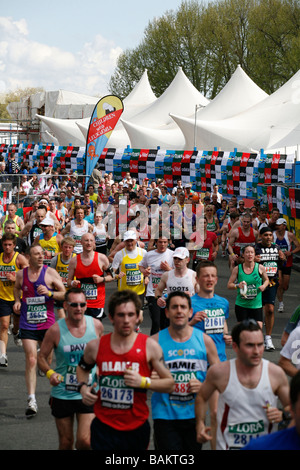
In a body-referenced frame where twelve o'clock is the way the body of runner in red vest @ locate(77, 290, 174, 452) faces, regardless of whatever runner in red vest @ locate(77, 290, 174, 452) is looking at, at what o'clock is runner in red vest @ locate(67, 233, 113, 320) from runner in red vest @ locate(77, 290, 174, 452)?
runner in red vest @ locate(67, 233, 113, 320) is roughly at 6 o'clock from runner in red vest @ locate(77, 290, 174, 452).

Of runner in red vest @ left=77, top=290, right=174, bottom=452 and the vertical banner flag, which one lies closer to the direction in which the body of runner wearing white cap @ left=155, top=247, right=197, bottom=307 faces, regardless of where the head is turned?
the runner in red vest

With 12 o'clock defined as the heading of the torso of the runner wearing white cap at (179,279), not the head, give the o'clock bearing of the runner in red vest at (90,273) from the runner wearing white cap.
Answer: The runner in red vest is roughly at 4 o'clock from the runner wearing white cap.

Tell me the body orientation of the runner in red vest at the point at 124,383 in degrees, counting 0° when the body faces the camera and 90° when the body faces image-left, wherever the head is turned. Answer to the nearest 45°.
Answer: approximately 0°

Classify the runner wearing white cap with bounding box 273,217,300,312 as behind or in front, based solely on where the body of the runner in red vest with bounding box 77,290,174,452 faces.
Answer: behind

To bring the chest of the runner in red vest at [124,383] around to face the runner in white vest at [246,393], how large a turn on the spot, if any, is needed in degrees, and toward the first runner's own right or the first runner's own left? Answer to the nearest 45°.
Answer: approximately 90° to the first runner's own left

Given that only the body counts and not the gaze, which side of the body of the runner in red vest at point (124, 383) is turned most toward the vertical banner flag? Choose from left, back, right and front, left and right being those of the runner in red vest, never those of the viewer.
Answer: back

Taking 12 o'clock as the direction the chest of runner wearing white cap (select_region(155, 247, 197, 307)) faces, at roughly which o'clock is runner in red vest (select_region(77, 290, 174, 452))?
The runner in red vest is roughly at 12 o'clock from the runner wearing white cap.

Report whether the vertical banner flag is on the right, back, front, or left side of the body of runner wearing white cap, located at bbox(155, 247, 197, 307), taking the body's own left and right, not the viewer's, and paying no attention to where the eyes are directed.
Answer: back

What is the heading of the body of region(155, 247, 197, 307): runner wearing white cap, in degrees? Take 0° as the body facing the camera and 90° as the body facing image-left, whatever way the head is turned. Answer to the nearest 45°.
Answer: approximately 0°

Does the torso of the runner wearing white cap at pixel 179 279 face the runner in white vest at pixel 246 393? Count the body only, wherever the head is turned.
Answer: yes

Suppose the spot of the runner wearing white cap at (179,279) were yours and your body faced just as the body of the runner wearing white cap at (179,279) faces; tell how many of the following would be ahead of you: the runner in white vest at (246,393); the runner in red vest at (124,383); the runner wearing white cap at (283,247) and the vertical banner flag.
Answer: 2

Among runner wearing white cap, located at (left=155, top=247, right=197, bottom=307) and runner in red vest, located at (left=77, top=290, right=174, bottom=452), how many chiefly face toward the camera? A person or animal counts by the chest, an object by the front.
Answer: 2
